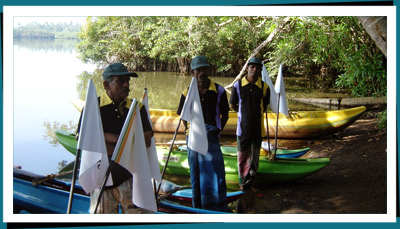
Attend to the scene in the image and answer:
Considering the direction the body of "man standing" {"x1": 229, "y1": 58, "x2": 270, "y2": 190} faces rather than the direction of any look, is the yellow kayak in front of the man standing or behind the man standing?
behind

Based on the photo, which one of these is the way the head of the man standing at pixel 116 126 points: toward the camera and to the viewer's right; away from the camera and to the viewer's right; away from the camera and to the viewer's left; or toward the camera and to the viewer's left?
toward the camera and to the viewer's right

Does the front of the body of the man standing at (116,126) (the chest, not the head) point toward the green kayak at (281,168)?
no

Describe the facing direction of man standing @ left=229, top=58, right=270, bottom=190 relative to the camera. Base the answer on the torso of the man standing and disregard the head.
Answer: toward the camera

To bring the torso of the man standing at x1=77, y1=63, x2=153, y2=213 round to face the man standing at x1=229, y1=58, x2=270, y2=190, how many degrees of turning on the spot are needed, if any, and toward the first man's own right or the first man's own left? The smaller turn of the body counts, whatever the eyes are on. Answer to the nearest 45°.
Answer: approximately 90° to the first man's own left

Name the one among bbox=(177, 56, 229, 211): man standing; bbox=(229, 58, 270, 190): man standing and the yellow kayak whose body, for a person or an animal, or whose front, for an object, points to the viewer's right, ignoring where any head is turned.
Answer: the yellow kayak

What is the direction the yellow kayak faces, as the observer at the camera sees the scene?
facing to the right of the viewer

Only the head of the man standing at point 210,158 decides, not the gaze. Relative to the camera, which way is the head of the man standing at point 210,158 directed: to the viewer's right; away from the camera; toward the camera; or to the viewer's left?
toward the camera

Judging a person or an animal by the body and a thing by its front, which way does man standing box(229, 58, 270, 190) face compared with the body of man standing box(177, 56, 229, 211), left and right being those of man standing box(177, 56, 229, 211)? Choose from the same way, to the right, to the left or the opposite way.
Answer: the same way

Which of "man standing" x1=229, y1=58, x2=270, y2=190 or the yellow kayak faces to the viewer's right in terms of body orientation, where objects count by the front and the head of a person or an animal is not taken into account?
the yellow kayak

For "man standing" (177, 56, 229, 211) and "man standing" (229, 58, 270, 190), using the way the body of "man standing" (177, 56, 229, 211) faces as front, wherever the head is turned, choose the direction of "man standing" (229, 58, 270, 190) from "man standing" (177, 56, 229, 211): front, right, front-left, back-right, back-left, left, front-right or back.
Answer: back-left

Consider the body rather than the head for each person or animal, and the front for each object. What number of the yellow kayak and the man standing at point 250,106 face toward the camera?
1
